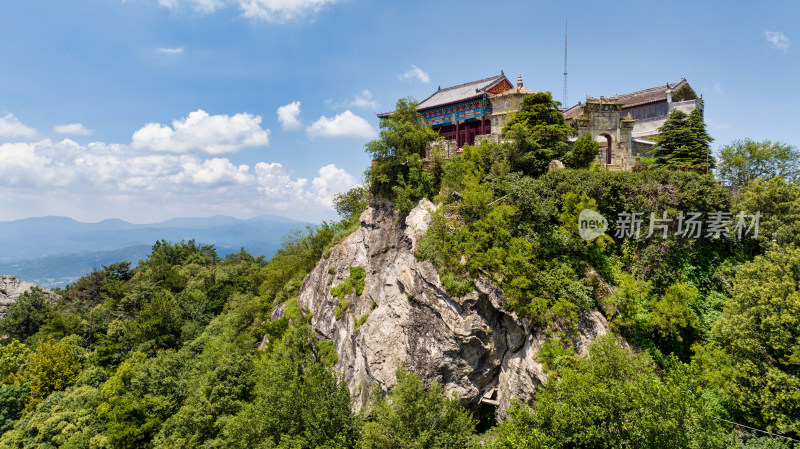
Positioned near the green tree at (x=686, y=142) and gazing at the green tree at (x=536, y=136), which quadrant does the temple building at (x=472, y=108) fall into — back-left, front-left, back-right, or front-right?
front-right

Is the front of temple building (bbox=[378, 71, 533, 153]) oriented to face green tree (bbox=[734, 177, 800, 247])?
no

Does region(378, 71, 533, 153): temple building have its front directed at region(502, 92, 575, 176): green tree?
no

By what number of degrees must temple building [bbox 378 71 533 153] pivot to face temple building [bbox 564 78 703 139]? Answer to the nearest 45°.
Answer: approximately 135° to its left

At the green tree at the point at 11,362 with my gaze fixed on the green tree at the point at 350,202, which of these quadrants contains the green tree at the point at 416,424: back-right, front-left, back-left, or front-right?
front-right

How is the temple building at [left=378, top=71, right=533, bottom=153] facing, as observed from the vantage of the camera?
facing the viewer and to the left of the viewer

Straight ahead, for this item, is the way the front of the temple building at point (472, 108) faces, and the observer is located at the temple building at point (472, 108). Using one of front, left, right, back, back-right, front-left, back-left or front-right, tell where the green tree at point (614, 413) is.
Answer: front-left

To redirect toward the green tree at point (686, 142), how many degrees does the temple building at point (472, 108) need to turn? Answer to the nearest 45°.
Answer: approximately 90° to its left

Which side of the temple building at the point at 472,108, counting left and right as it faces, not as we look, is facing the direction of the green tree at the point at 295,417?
front

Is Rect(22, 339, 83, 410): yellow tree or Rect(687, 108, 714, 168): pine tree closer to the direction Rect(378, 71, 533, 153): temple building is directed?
the yellow tree

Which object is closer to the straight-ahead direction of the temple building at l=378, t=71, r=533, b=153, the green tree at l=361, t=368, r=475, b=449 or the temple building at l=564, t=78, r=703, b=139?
the green tree

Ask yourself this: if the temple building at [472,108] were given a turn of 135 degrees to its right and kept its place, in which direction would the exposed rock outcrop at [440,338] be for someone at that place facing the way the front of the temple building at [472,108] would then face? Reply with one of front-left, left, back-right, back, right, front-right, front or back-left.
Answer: back

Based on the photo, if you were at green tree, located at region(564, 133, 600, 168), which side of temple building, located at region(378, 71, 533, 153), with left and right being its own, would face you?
left
